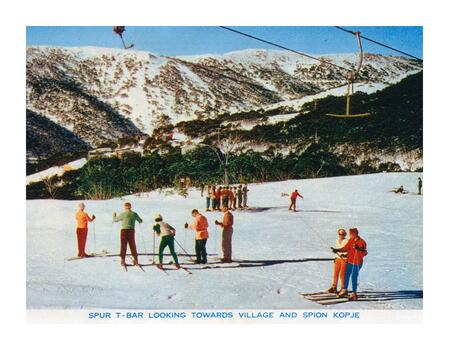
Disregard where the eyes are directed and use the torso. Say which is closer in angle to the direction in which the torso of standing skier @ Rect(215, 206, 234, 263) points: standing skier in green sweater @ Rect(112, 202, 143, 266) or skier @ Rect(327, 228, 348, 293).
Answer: the standing skier in green sweater

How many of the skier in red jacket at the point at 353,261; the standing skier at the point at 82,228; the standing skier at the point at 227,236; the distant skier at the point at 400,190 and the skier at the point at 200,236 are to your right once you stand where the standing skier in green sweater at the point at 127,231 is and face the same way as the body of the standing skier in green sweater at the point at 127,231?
4

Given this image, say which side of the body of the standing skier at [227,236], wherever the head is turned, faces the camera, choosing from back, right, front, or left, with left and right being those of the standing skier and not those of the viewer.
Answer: left
